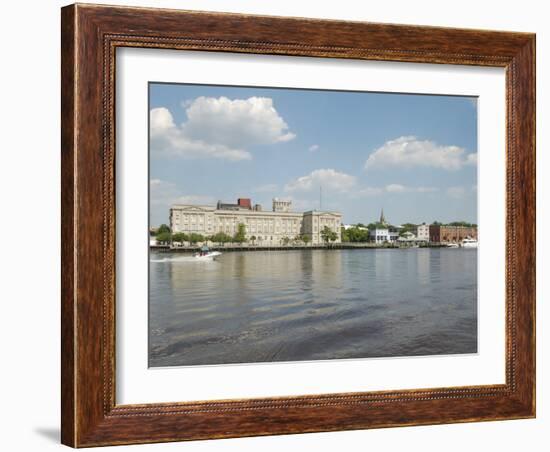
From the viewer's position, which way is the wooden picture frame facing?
facing the viewer and to the right of the viewer
